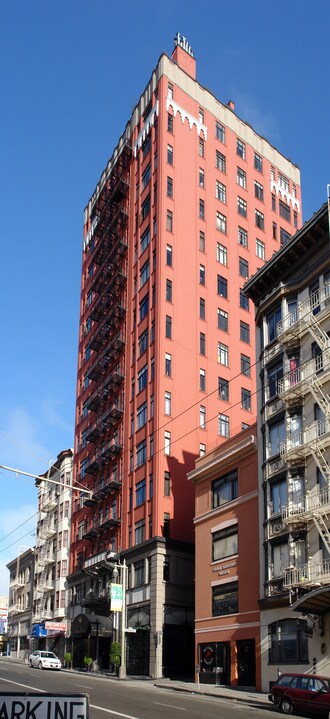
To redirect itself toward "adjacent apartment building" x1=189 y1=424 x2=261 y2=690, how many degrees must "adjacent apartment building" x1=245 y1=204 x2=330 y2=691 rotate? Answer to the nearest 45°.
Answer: approximately 90° to its right

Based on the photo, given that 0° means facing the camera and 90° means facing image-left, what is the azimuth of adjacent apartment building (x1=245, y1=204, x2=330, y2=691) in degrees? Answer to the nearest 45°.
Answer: approximately 45°

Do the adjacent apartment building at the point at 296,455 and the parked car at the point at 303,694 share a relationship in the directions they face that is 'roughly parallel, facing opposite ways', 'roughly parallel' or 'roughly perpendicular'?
roughly perpendicular

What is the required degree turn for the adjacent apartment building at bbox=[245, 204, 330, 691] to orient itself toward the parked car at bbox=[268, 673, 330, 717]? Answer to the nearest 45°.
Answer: approximately 45° to its left

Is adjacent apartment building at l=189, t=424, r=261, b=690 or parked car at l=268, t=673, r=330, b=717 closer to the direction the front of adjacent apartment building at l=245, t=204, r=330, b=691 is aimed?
the parked car

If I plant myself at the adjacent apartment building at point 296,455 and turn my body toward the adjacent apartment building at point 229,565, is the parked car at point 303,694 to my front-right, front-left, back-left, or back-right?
back-left

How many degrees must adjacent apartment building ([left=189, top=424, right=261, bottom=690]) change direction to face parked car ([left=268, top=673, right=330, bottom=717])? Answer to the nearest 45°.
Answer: approximately 45° to its left
